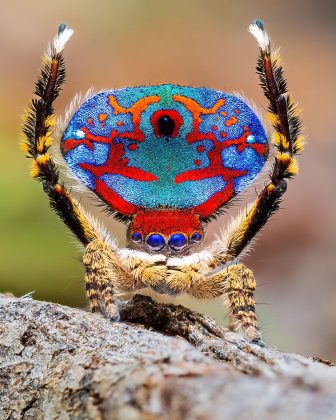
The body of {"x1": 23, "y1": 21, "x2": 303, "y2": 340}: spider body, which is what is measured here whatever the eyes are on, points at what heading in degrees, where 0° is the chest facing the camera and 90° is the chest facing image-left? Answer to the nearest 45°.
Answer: approximately 0°
